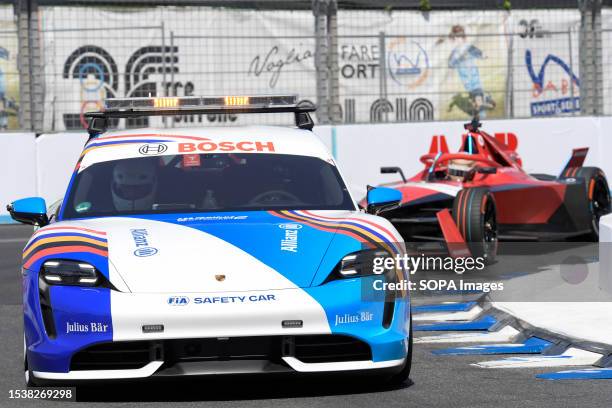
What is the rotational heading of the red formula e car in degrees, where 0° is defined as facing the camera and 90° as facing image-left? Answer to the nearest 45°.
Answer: approximately 45°

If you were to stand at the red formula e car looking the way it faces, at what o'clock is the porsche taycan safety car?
The porsche taycan safety car is roughly at 11 o'clock from the red formula e car.

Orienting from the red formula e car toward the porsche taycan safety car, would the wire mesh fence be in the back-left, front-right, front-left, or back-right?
back-right

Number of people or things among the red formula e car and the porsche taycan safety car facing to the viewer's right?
0

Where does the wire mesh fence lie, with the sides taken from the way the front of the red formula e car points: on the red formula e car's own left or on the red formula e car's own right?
on the red formula e car's own right

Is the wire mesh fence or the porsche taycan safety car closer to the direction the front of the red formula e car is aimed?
the porsche taycan safety car

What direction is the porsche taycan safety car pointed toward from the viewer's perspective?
toward the camera

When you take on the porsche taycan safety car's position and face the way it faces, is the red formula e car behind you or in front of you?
behind

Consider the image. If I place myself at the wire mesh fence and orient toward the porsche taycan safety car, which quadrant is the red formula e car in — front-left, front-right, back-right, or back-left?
front-left

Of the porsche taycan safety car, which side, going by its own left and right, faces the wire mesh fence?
back
